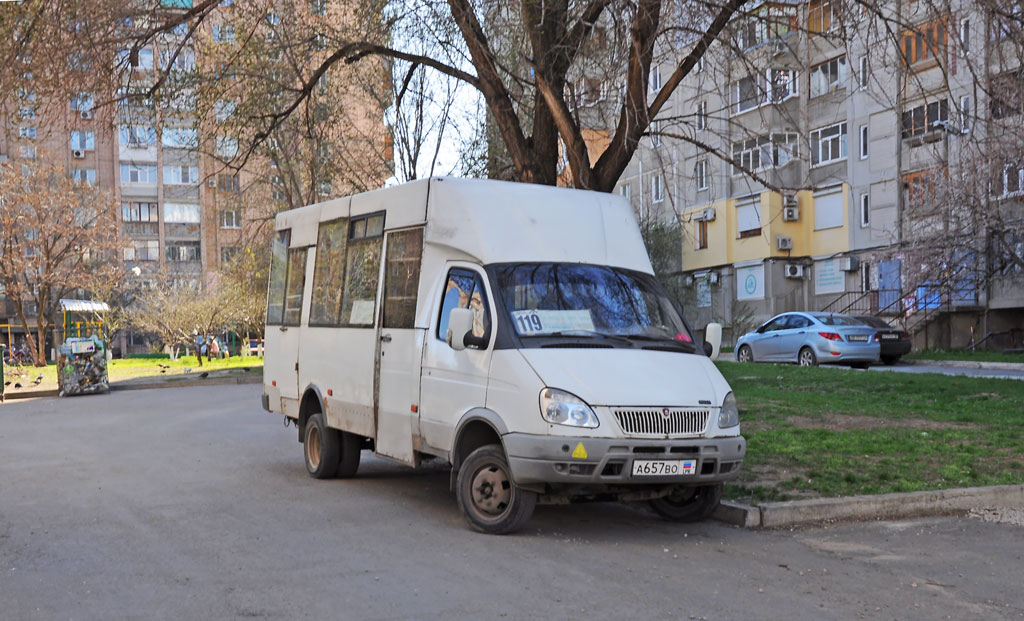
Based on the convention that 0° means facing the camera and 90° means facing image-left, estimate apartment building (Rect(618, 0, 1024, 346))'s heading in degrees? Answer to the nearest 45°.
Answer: approximately 45°

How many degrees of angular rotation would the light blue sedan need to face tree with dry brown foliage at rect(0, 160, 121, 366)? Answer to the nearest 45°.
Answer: approximately 45° to its left

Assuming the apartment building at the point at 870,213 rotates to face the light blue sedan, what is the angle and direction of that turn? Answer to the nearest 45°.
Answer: approximately 45° to its left

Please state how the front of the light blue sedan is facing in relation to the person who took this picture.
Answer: facing away from the viewer and to the left of the viewer

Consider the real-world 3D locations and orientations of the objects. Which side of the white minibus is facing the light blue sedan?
left

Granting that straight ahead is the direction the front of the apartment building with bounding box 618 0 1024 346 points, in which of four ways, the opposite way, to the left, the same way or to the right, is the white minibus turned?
to the left

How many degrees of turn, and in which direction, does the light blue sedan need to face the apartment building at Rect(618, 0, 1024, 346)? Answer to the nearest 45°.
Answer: approximately 45° to its right

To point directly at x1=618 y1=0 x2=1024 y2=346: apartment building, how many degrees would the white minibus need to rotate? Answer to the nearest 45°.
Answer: approximately 90° to its left

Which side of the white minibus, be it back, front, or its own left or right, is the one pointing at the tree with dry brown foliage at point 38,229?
back

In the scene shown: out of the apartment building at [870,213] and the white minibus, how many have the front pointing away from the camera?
0

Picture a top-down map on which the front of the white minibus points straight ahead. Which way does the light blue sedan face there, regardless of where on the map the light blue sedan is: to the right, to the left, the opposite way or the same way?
the opposite way

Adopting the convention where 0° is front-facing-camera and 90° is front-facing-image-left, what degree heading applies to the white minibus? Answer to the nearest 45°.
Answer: approximately 315°

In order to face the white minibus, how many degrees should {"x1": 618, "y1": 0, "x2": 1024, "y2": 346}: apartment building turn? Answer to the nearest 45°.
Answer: approximately 45° to its left
